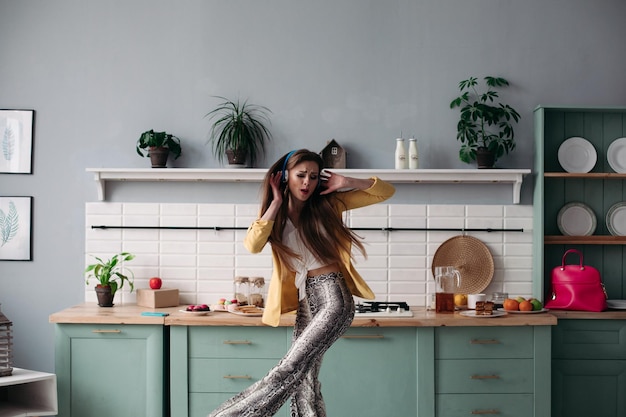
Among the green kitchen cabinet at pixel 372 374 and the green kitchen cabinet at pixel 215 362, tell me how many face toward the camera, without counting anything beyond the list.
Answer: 2

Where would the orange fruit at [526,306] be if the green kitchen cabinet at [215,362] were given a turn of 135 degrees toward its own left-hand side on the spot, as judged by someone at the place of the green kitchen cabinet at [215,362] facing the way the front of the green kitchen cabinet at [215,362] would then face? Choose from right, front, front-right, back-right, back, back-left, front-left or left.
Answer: front-right

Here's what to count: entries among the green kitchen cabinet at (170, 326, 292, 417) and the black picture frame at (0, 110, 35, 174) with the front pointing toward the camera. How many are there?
2

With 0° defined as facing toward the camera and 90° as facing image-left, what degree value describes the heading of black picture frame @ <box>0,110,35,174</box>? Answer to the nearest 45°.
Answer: approximately 0°

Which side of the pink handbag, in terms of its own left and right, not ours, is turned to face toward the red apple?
right

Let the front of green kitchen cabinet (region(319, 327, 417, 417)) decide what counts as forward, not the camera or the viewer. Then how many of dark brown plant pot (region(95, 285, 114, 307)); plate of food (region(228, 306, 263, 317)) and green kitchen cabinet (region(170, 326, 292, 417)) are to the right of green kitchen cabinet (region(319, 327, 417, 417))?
3

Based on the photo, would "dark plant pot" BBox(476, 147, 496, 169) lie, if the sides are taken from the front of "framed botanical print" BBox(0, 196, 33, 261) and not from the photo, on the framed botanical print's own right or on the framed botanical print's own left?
on the framed botanical print's own left
